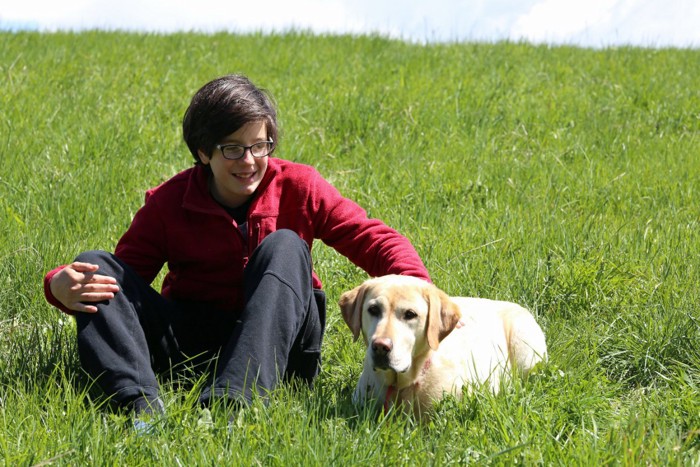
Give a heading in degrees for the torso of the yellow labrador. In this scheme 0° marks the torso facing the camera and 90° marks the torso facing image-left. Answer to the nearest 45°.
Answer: approximately 45°

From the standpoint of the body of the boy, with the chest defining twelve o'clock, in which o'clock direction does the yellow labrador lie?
The yellow labrador is roughly at 10 o'clock from the boy.

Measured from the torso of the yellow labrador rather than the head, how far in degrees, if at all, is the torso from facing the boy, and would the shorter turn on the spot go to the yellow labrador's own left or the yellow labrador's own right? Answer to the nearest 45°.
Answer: approximately 45° to the yellow labrador's own right

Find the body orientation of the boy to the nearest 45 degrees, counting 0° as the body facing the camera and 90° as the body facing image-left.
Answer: approximately 0°
